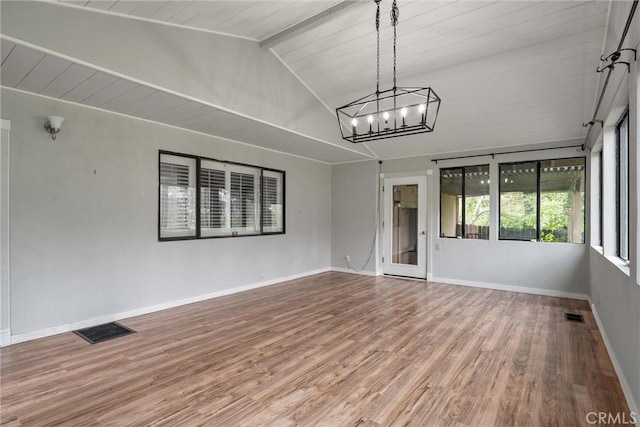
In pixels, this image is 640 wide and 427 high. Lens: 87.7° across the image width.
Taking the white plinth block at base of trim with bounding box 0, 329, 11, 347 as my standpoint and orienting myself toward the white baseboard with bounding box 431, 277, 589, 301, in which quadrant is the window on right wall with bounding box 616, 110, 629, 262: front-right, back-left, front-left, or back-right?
front-right

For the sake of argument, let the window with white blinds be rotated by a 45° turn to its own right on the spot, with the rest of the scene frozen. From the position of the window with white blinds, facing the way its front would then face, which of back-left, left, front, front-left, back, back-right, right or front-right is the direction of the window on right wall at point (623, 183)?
front-left

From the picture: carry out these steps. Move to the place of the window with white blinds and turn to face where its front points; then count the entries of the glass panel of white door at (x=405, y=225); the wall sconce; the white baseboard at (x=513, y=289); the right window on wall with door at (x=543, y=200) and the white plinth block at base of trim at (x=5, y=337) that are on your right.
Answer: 2

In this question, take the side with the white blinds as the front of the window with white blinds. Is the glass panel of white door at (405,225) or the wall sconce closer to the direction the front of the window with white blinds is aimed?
the glass panel of white door

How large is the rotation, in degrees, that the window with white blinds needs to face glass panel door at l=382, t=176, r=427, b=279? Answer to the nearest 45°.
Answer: approximately 45° to its left

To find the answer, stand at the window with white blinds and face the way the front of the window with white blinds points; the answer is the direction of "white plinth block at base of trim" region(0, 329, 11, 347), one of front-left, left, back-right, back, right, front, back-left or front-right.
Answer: right

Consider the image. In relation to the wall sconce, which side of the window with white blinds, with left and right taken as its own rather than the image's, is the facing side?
right

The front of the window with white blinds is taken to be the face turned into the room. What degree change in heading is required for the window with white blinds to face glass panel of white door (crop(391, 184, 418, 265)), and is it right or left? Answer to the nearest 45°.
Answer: approximately 45° to its left

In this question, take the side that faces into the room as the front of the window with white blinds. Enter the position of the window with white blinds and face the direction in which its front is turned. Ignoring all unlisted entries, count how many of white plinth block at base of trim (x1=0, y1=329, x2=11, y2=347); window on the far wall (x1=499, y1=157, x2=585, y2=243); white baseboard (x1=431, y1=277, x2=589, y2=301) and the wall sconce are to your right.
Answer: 2

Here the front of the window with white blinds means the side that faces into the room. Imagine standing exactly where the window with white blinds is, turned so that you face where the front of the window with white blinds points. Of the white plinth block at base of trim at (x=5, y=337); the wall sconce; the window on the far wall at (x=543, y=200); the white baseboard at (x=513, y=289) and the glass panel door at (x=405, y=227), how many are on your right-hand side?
2

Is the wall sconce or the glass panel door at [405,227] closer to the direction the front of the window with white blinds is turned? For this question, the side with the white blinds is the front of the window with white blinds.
the glass panel door

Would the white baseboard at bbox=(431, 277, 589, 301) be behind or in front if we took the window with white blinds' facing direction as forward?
in front

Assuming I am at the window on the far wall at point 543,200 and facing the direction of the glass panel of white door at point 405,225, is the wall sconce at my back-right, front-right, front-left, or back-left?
front-left

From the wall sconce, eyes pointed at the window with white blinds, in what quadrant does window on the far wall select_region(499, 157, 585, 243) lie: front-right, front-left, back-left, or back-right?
front-right

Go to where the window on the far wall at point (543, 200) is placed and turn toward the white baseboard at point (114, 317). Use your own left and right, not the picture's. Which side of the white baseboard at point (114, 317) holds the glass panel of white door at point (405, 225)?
right

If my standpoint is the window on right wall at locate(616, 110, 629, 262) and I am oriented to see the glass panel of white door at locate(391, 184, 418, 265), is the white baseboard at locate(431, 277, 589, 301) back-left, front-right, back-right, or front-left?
front-right

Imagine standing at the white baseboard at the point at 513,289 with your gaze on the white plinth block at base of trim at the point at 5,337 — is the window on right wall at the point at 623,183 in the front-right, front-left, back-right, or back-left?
front-left

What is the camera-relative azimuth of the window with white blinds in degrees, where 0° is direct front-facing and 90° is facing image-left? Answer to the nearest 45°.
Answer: approximately 315°
